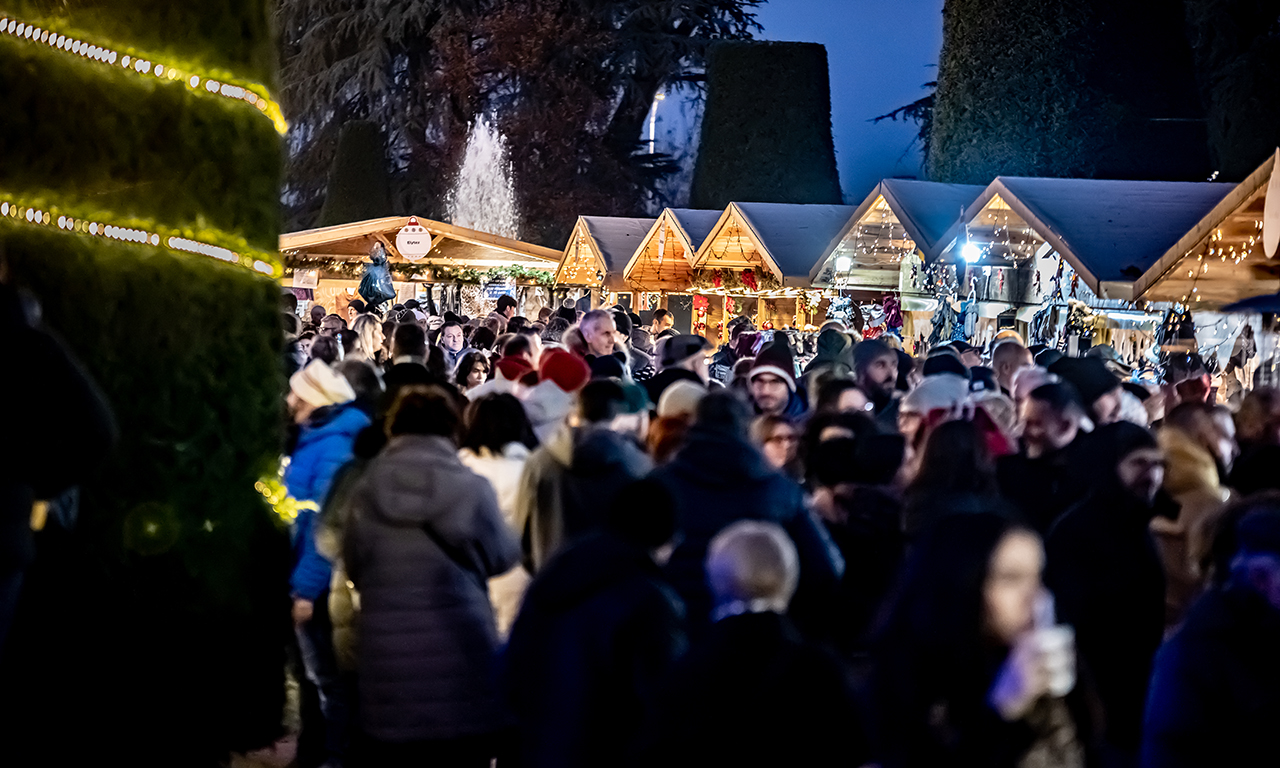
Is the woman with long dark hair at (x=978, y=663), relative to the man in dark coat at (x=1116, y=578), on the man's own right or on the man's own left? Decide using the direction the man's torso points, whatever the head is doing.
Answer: on the man's own right

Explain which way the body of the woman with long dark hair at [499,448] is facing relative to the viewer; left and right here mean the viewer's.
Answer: facing away from the viewer

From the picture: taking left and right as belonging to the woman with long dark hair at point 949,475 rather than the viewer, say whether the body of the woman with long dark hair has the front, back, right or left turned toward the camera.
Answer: back

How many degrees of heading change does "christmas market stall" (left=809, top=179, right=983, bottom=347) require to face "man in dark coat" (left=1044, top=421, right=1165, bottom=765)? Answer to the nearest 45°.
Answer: approximately 45° to its left

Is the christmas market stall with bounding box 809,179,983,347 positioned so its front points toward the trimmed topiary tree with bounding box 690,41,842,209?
no

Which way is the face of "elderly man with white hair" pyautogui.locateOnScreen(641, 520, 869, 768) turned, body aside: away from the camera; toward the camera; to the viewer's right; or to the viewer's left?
away from the camera

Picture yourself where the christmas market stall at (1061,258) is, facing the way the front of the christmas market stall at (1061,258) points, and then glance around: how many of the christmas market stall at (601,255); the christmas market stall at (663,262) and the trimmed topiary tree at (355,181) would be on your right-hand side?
3

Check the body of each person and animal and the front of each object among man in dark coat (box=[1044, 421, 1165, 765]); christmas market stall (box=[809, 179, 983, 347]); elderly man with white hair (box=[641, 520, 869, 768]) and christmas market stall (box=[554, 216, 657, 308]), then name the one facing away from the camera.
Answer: the elderly man with white hair

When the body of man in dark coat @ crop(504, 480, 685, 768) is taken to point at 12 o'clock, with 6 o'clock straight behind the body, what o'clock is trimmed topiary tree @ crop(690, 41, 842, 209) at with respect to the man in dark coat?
The trimmed topiary tree is roughly at 11 o'clock from the man in dark coat.

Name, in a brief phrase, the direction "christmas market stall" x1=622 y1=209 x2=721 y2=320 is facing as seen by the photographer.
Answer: facing the viewer and to the left of the viewer

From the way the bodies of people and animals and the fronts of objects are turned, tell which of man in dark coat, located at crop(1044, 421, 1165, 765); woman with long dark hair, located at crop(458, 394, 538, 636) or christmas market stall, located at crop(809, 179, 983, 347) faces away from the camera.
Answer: the woman with long dark hair

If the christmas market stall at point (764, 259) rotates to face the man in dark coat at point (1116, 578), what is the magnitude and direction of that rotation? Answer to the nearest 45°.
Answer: approximately 45° to its left

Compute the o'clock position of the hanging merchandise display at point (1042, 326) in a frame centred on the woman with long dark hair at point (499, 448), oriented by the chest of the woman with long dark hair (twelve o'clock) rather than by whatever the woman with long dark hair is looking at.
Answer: The hanging merchandise display is roughly at 1 o'clock from the woman with long dark hair.

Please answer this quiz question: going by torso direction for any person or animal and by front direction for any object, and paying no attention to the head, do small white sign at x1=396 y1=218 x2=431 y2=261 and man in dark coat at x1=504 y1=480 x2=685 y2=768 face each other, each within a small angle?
no

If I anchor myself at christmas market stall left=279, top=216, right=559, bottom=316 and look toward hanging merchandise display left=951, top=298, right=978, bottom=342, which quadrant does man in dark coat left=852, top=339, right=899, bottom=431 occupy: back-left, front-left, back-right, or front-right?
front-right

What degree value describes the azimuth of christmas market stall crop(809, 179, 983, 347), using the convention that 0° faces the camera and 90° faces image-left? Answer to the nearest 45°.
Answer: approximately 45°

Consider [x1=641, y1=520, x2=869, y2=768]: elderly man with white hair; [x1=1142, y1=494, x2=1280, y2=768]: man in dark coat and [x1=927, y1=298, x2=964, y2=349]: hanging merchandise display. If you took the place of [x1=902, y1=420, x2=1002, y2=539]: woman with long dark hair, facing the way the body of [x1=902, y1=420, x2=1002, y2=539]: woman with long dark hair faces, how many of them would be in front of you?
1

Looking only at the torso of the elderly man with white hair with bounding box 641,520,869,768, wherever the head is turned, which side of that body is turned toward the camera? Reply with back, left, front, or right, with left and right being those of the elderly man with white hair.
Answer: back

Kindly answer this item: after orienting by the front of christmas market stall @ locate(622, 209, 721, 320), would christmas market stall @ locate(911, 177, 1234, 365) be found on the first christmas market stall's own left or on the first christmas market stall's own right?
on the first christmas market stall's own left

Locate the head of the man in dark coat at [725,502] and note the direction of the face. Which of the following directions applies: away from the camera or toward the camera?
away from the camera

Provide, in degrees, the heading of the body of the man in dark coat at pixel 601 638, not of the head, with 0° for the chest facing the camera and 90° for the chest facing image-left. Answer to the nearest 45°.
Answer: approximately 225°

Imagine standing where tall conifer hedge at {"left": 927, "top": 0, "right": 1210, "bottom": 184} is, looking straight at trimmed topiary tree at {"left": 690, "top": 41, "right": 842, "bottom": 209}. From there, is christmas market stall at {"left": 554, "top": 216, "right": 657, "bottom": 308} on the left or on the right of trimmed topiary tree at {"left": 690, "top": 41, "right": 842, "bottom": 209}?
left
